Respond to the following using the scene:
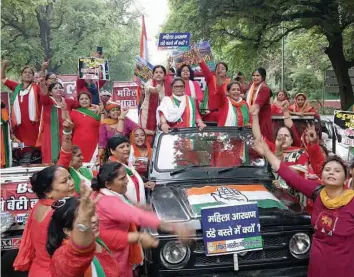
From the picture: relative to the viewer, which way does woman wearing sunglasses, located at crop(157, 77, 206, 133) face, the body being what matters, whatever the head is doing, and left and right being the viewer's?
facing the viewer

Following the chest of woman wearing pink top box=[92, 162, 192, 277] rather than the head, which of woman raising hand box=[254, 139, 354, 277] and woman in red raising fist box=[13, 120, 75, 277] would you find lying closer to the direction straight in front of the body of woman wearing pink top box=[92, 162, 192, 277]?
the woman raising hand

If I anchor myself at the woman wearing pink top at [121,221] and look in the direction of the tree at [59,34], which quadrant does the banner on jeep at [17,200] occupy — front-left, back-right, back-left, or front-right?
front-left

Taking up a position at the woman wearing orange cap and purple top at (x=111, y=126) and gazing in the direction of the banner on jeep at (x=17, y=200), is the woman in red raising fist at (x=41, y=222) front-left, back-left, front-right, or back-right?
front-left

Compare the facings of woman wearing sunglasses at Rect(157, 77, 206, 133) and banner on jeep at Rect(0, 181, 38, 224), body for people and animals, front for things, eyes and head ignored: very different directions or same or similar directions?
same or similar directions

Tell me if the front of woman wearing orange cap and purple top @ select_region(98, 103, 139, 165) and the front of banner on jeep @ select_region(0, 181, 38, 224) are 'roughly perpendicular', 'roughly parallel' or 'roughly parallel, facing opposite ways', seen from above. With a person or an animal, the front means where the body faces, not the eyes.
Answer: roughly parallel

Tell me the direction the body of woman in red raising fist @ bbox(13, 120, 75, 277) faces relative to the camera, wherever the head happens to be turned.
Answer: to the viewer's right

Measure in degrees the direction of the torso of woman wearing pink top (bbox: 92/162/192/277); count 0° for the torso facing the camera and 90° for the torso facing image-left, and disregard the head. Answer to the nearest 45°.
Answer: approximately 270°

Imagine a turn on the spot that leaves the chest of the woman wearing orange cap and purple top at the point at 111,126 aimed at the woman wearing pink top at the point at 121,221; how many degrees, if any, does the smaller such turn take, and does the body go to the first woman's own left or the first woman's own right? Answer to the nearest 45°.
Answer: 0° — they already face them

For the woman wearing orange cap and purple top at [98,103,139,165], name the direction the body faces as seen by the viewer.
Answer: toward the camera
